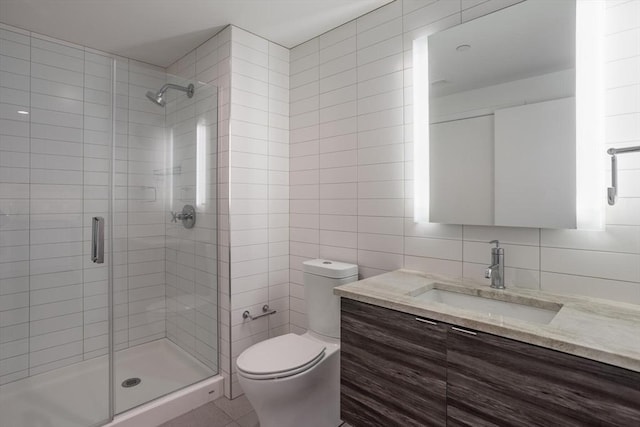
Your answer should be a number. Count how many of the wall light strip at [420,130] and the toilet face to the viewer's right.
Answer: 0

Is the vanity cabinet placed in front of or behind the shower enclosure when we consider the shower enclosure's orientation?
in front

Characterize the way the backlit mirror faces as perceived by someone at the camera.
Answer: facing the viewer and to the left of the viewer

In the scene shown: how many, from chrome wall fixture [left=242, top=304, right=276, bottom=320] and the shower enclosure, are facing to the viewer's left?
0

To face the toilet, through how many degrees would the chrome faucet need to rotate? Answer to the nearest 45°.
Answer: approximately 45° to its right

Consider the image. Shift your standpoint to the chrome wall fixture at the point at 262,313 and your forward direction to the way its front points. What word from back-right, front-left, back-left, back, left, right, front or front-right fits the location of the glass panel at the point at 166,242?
back-right

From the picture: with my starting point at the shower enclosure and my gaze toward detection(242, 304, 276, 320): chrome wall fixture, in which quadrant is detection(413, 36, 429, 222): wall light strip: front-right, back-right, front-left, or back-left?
front-right

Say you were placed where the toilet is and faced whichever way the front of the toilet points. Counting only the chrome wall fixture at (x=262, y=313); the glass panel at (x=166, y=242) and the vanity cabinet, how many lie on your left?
1

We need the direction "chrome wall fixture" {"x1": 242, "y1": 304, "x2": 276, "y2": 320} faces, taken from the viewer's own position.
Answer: facing the viewer and to the right of the viewer

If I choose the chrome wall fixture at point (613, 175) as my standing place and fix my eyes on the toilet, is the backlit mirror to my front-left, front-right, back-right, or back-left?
front-right

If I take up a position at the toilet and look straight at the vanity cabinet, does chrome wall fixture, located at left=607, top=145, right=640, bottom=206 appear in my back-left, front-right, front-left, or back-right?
front-left

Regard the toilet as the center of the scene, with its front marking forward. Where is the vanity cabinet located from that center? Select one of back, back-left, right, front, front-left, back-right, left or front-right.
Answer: left
